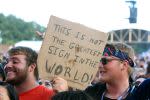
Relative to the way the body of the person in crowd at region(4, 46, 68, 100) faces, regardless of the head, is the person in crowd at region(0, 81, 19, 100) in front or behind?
in front

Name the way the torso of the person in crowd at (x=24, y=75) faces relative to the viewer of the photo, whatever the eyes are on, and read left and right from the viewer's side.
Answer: facing the viewer and to the left of the viewer

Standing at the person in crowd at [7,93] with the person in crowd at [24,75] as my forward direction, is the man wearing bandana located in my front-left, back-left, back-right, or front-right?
front-right

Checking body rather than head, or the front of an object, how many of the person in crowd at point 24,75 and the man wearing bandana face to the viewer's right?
0

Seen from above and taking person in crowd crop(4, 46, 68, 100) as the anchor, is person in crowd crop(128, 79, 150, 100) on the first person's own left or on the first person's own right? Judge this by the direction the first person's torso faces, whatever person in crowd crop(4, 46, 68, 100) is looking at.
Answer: on the first person's own left
